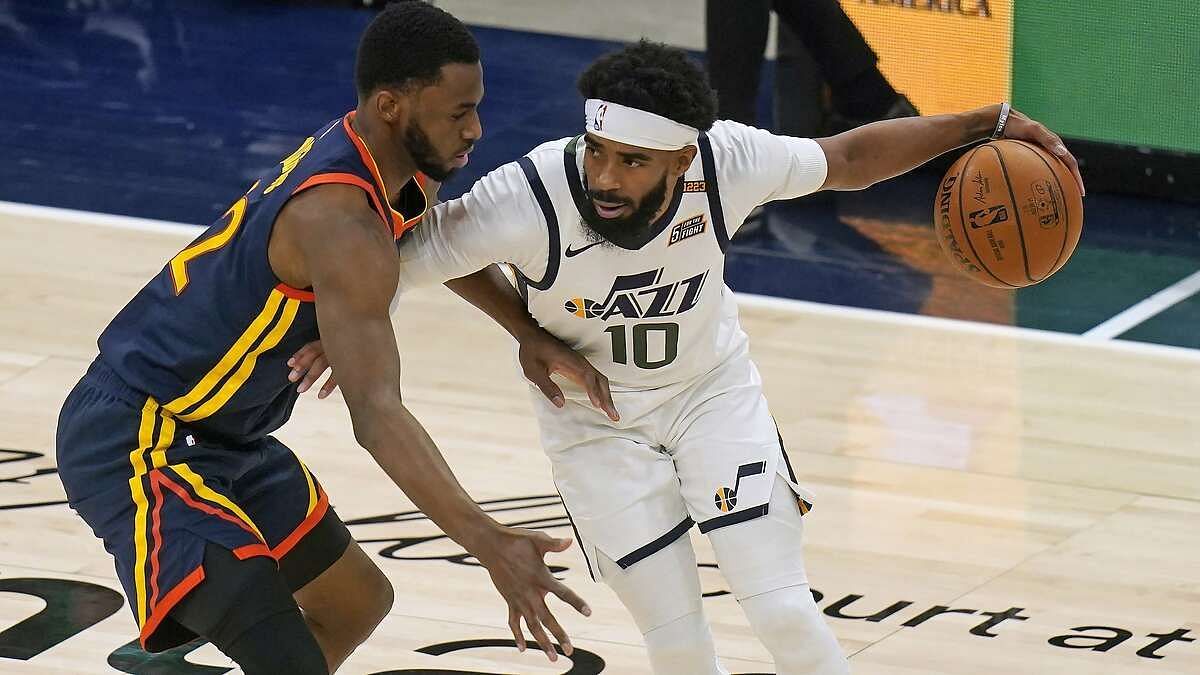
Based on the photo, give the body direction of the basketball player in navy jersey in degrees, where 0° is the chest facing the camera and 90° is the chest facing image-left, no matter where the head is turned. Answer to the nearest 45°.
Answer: approximately 270°

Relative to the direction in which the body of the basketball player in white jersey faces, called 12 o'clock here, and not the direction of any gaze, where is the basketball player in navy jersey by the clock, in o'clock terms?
The basketball player in navy jersey is roughly at 2 o'clock from the basketball player in white jersey.

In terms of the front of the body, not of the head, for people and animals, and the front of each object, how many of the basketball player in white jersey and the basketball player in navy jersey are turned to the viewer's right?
1

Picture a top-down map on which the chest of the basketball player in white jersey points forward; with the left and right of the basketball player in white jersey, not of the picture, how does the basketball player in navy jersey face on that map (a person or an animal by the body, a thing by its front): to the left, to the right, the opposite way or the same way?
to the left

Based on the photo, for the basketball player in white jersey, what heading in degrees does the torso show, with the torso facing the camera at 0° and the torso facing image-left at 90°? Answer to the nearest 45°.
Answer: approximately 0°
